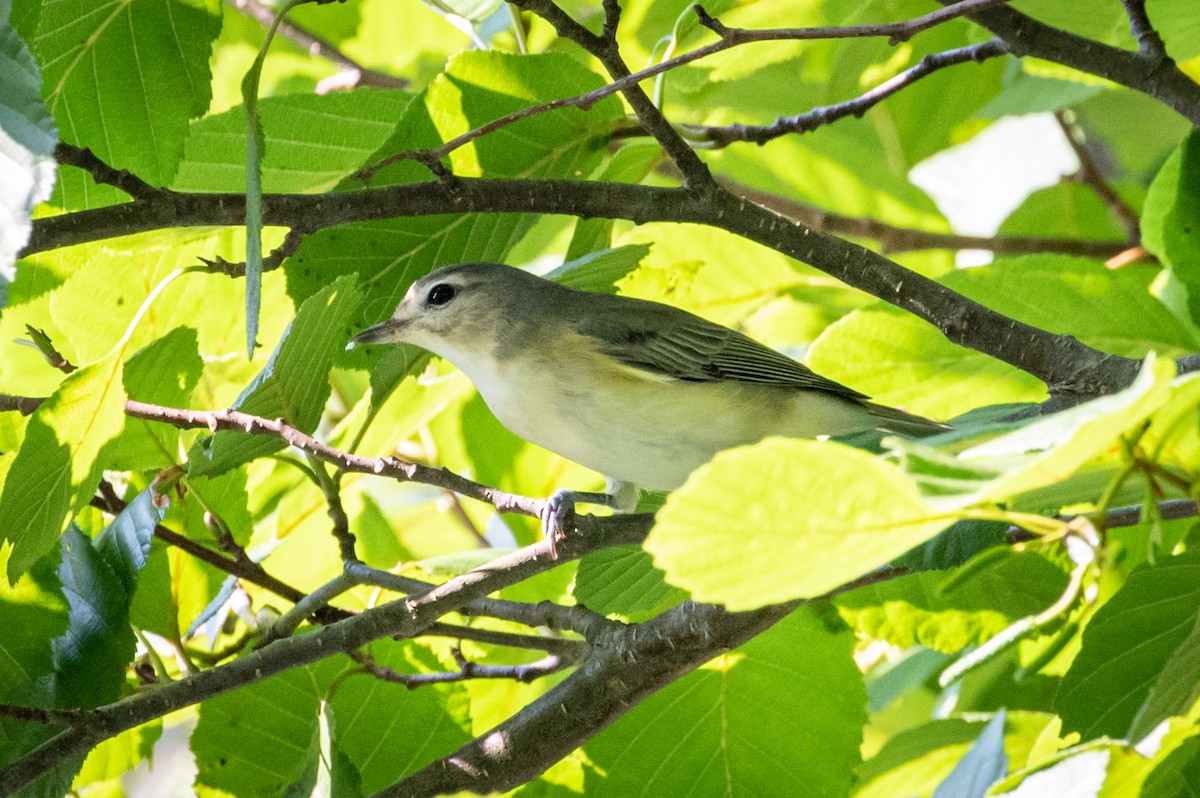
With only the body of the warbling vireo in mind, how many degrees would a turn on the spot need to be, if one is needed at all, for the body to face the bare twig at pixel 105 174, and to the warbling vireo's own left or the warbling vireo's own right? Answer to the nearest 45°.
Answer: approximately 45° to the warbling vireo's own left

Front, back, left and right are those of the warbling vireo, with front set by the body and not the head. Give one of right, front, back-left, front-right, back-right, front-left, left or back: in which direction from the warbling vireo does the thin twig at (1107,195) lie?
back-right

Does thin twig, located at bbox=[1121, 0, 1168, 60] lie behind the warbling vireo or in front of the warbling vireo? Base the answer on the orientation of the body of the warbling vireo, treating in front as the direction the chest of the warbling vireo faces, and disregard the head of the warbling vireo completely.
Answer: behind

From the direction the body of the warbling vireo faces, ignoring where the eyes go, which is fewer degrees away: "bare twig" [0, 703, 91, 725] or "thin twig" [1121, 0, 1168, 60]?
the bare twig

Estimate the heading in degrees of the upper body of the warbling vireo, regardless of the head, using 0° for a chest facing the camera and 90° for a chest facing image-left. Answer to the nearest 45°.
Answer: approximately 90°
